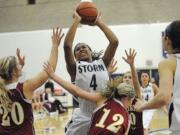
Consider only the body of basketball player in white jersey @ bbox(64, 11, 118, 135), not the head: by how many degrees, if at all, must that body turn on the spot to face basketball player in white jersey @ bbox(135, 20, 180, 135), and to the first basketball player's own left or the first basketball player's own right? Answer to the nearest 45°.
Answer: approximately 45° to the first basketball player's own left

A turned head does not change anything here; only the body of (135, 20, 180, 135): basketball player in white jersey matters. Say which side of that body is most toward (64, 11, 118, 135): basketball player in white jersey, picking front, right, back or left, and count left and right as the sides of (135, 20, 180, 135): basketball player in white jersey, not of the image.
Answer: front

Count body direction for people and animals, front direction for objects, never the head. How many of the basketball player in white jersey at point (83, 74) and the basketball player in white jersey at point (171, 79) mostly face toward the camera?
1

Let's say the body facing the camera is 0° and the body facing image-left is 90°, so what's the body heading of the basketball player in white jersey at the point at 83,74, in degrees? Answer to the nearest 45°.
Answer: approximately 0°

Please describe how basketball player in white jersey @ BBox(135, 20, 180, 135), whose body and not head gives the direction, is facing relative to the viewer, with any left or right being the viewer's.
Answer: facing away from the viewer and to the left of the viewer
